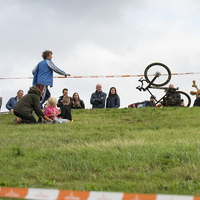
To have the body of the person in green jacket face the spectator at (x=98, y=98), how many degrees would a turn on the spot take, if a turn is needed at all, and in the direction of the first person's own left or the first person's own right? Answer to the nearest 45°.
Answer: approximately 45° to the first person's own left

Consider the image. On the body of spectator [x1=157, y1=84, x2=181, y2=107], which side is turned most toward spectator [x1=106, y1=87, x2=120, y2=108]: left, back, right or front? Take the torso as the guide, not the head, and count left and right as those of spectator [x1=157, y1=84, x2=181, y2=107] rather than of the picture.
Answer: right

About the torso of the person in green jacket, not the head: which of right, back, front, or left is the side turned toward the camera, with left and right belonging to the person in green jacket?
right

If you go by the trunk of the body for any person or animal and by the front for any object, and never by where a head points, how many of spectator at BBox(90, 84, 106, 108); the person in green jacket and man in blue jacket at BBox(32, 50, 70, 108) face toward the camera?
1

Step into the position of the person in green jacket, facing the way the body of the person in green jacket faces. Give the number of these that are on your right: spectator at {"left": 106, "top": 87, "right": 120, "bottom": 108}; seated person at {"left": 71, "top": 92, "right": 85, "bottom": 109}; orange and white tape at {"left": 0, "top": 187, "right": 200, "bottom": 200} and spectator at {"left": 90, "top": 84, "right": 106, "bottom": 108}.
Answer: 1

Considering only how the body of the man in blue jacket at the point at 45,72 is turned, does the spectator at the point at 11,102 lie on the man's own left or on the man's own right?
on the man's own left

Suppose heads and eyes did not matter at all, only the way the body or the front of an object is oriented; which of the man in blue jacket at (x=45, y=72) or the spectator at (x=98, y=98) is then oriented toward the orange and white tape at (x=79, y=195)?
the spectator

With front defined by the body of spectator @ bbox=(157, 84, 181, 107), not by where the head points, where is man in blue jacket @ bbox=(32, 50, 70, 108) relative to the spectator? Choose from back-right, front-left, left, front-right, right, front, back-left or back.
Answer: front-right

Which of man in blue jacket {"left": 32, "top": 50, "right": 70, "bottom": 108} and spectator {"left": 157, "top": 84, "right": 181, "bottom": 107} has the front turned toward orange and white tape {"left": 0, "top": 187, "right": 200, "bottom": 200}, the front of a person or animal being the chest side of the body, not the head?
the spectator

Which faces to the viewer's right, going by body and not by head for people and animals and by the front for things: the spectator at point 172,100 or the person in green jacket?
the person in green jacket

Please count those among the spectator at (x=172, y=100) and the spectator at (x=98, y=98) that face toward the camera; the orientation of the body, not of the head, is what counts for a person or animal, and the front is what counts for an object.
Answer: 2

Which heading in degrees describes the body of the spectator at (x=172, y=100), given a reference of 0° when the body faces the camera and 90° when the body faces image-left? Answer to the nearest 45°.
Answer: approximately 0°
